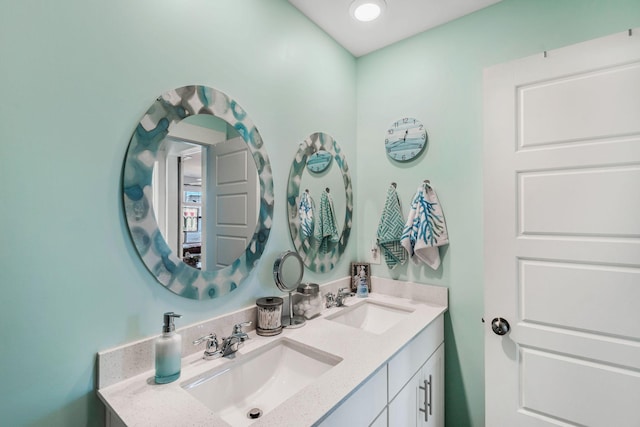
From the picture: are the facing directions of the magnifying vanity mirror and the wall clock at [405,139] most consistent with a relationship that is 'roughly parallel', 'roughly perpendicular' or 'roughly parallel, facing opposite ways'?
roughly perpendicular

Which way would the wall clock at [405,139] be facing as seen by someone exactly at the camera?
facing the viewer and to the left of the viewer

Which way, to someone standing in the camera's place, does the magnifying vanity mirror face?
facing the viewer and to the right of the viewer

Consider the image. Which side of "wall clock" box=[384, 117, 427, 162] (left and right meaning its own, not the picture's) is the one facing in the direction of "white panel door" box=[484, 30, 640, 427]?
left

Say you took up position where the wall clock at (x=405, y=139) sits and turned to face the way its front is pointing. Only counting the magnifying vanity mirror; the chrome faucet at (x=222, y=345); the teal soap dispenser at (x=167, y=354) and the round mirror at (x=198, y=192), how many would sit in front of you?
4

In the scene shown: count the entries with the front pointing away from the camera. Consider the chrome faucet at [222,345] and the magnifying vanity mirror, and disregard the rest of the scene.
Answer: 0

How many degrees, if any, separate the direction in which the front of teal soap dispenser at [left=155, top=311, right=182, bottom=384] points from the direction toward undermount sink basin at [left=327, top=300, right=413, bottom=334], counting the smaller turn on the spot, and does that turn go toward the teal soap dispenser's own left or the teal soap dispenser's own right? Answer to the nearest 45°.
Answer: approximately 45° to the teal soap dispenser's own left

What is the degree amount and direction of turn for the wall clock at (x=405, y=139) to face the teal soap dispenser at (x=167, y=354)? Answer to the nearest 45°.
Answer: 0° — it already faces it

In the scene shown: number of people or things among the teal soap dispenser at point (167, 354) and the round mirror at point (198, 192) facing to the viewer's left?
0
